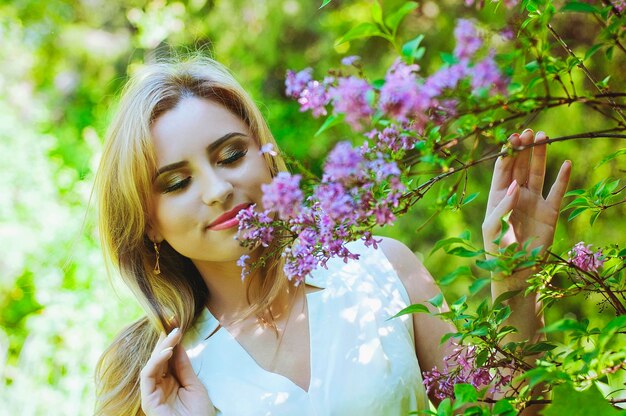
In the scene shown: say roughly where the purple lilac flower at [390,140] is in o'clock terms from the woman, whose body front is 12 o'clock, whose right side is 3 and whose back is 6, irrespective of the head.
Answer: The purple lilac flower is roughly at 11 o'clock from the woman.

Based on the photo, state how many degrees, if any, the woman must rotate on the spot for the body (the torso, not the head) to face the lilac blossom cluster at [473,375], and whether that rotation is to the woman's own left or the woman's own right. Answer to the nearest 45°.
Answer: approximately 45° to the woman's own left

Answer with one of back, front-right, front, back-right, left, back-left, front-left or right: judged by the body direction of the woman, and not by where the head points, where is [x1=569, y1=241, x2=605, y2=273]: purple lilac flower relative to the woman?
front-left

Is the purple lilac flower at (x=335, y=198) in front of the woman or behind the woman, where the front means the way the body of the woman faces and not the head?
in front

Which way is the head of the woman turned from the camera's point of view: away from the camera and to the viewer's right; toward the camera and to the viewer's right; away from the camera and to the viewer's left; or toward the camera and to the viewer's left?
toward the camera and to the viewer's right

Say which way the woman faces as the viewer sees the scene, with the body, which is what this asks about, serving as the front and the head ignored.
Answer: toward the camera

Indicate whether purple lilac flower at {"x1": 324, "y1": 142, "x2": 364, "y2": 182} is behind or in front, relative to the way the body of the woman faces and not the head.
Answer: in front

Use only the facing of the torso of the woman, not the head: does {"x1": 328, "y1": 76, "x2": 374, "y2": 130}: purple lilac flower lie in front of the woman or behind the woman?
in front

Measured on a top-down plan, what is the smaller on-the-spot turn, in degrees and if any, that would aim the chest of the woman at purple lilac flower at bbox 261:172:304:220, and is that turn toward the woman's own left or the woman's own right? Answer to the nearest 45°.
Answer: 0° — they already face it

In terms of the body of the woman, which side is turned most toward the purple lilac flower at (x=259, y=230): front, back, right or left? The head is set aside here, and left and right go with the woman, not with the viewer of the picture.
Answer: front
